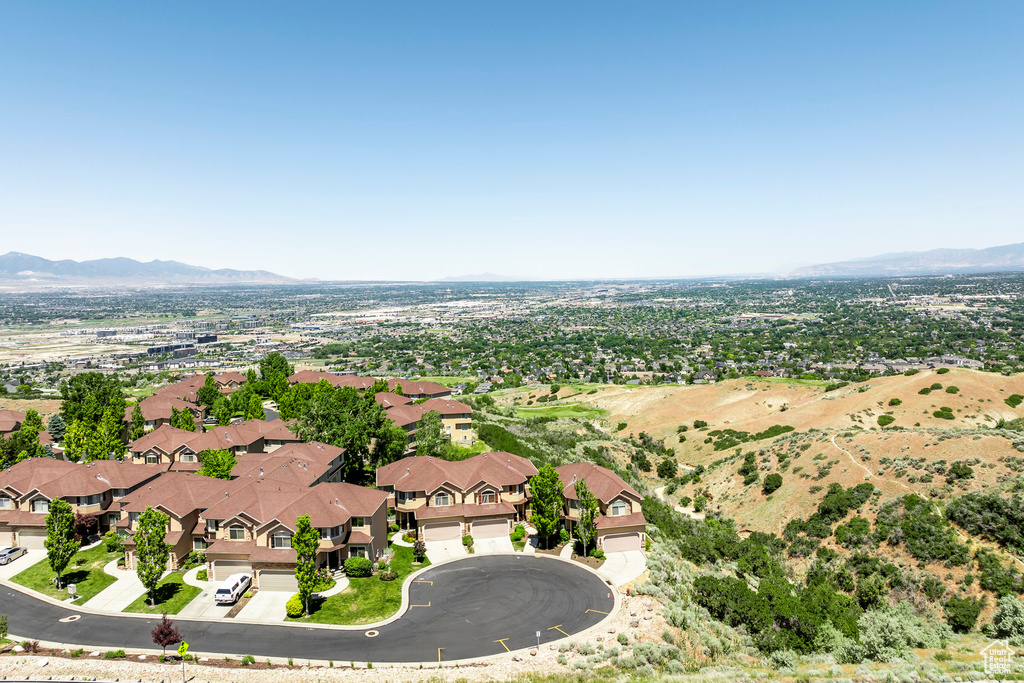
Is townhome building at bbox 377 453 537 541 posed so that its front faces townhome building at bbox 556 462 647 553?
no

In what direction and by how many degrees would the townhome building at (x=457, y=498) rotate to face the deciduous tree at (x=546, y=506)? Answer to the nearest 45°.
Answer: approximately 45° to its left

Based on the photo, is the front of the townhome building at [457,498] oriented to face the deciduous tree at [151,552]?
no

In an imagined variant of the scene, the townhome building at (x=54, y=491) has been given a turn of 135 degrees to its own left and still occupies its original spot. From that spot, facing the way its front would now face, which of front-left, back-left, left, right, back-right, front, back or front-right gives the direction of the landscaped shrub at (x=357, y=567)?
right

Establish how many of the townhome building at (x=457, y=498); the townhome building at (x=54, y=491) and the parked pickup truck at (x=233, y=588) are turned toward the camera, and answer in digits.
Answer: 2

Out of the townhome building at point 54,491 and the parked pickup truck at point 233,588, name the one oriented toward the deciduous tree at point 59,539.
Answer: the townhome building

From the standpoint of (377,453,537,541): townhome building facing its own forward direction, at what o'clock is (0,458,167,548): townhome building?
(0,458,167,548): townhome building is roughly at 3 o'clock from (377,453,537,541): townhome building.

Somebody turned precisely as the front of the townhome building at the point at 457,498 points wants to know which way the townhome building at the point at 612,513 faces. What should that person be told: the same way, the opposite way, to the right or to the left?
the same way

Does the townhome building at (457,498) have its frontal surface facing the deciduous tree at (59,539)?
no

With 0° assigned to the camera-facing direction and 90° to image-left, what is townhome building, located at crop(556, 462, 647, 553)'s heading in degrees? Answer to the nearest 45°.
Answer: approximately 0°

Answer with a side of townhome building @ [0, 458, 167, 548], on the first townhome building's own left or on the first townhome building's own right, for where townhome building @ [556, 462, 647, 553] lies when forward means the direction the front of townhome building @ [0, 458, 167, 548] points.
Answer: on the first townhome building's own left

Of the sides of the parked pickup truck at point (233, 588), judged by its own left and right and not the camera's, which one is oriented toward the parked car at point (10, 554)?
left

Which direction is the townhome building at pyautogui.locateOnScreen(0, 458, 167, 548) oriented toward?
toward the camera

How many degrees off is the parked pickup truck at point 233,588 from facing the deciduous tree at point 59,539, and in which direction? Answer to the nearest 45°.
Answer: approximately 90° to its left

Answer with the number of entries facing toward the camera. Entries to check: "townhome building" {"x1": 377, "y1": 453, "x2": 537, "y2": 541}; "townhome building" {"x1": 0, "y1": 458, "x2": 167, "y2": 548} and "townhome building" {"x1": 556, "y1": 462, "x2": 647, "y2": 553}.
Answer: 3

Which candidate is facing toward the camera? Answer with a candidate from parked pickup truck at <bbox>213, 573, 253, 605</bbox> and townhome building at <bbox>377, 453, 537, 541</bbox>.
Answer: the townhome building

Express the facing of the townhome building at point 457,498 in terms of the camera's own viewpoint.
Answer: facing the viewer

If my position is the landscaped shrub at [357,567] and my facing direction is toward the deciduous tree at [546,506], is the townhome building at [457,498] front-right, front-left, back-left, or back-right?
front-left

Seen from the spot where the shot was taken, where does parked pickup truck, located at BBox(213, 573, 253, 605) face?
facing away from the viewer and to the right of the viewer
